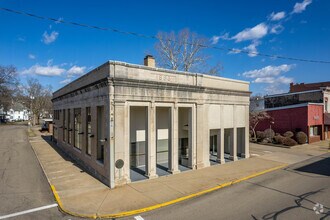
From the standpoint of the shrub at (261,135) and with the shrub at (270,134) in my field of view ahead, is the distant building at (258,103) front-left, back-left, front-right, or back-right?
back-left

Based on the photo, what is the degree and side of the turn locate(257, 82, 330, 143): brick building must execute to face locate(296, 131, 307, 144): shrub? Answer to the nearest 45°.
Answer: approximately 45° to its right

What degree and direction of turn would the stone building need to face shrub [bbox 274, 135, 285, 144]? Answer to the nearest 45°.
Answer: approximately 90° to its left

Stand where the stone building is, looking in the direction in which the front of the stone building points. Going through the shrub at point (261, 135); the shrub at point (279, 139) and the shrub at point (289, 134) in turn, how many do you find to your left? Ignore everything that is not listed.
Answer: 3

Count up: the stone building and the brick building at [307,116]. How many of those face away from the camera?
0

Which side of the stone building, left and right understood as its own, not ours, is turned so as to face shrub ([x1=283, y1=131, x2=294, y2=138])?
left

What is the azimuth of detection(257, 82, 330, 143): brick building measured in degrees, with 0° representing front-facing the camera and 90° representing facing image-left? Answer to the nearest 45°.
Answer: approximately 315°

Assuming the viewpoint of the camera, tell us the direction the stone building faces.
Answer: facing the viewer and to the right of the viewer

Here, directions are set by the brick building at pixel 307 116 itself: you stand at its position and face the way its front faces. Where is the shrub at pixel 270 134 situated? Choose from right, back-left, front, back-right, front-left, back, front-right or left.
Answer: right

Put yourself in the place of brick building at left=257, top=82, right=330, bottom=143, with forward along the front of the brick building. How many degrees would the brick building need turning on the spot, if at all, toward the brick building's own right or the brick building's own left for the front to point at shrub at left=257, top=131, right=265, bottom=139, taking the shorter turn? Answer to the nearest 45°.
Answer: approximately 90° to the brick building's own right

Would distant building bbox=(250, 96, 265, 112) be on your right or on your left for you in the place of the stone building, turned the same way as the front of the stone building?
on your left

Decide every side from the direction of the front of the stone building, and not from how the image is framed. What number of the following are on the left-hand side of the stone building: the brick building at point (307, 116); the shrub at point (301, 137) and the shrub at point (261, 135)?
3

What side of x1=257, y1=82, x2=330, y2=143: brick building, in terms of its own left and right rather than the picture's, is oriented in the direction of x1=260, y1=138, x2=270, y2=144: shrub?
right

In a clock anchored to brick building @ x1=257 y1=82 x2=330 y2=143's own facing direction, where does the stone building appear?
The stone building is roughly at 2 o'clock from the brick building.
